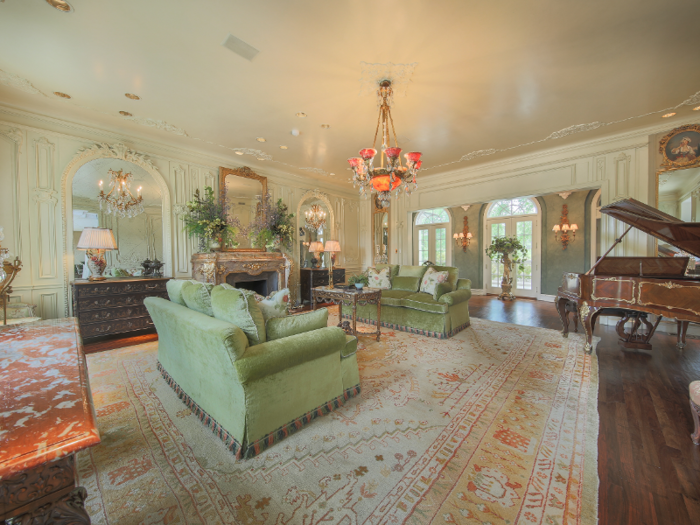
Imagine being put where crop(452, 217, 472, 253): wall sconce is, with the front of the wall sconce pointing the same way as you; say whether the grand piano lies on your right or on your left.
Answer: on your left

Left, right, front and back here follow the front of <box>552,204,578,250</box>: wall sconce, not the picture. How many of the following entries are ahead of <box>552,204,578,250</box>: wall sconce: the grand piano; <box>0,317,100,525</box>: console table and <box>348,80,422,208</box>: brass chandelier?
3

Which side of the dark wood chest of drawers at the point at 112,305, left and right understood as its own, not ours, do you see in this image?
front

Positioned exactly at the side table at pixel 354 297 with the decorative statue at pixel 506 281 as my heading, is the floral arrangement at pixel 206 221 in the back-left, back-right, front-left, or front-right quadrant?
back-left

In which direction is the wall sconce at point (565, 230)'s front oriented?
toward the camera

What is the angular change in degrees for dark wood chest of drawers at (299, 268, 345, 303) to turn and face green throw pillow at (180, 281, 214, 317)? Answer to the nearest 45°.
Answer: approximately 45° to its right

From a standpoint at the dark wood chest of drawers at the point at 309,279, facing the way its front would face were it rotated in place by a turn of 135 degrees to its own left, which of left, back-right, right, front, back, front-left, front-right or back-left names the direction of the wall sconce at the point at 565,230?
right

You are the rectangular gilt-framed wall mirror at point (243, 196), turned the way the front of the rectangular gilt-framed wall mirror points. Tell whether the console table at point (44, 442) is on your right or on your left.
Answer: on your right

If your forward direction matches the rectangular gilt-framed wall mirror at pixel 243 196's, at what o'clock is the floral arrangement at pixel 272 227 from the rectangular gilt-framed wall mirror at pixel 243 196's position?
The floral arrangement is roughly at 10 o'clock from the rectangular gilt-framed wall mirror.

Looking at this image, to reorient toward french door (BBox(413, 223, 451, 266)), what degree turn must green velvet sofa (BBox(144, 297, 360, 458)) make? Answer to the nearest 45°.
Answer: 0° — it already faces it

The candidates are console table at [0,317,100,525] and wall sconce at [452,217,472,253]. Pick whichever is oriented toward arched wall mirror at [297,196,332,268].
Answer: the wall sconce

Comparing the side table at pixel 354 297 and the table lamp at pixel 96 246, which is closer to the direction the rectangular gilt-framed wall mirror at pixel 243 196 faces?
the side table

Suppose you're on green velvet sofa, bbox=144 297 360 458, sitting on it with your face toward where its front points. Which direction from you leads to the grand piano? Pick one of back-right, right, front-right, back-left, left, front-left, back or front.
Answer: front-right

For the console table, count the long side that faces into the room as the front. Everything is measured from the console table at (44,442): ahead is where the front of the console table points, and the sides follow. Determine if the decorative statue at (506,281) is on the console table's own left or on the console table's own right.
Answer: on the console table's own left

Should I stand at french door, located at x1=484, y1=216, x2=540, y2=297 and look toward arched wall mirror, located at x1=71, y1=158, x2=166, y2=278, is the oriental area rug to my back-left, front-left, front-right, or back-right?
front-left

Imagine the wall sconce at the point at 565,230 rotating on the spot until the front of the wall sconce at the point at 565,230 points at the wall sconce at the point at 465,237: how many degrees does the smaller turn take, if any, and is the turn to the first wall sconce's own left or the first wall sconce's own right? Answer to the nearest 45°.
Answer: approximately 90° to the first wall sconce's own right
